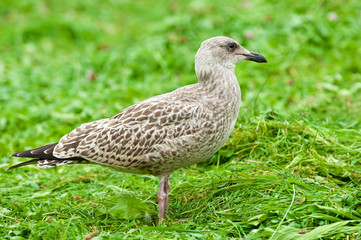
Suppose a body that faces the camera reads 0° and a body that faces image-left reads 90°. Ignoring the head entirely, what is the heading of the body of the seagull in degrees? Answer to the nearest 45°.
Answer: approximately 270°
